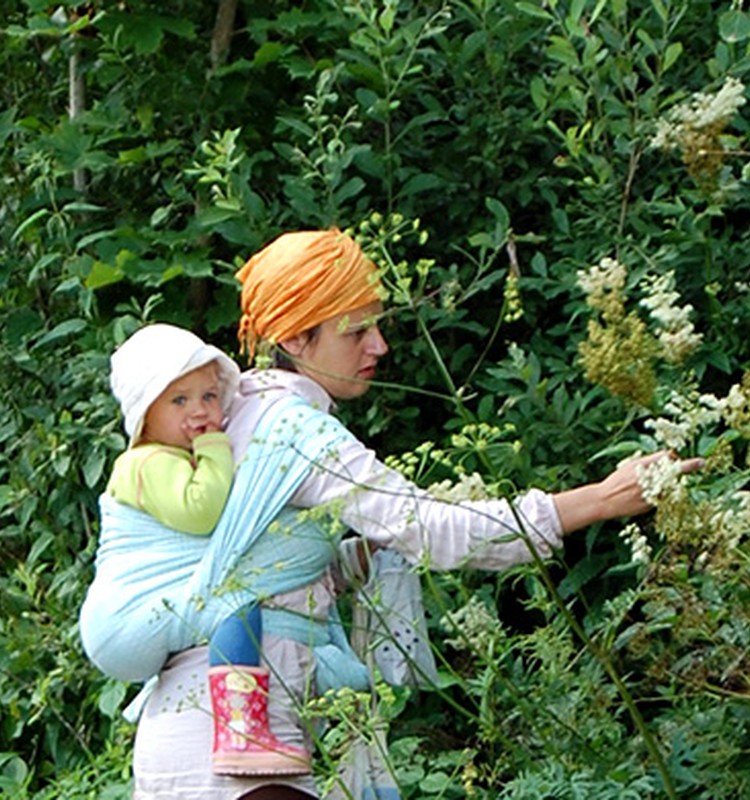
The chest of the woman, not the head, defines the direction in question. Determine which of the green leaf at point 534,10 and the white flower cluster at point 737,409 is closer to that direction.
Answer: the white flower cluster

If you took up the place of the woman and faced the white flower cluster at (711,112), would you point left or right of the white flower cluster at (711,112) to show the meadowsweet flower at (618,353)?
right

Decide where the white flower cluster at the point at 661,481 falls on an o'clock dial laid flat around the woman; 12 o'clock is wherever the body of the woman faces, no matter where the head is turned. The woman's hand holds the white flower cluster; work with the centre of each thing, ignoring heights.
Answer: The white flower cluster is roughly at 1 o'clock from the woman.

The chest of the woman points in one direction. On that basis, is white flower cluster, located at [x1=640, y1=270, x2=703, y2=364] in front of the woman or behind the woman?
in front

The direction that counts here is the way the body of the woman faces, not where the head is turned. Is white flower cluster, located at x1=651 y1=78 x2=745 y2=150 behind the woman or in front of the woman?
in front

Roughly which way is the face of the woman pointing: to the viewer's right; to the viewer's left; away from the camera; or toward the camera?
to the viewer's right

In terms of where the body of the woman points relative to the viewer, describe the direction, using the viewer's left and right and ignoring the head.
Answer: facing to the right of the viewer
